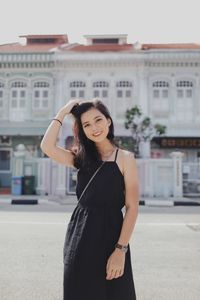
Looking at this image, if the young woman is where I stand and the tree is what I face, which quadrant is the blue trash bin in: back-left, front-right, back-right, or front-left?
front-left

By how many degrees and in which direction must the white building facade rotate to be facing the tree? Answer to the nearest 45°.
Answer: approximately 45° to its left

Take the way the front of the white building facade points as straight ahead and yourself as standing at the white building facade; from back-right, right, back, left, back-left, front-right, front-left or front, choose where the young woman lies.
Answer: front

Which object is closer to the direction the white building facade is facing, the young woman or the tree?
the young woman

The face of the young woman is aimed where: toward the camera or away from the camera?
toward the camera

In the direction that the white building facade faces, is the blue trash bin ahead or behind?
ahead

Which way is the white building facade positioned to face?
toward the camera
